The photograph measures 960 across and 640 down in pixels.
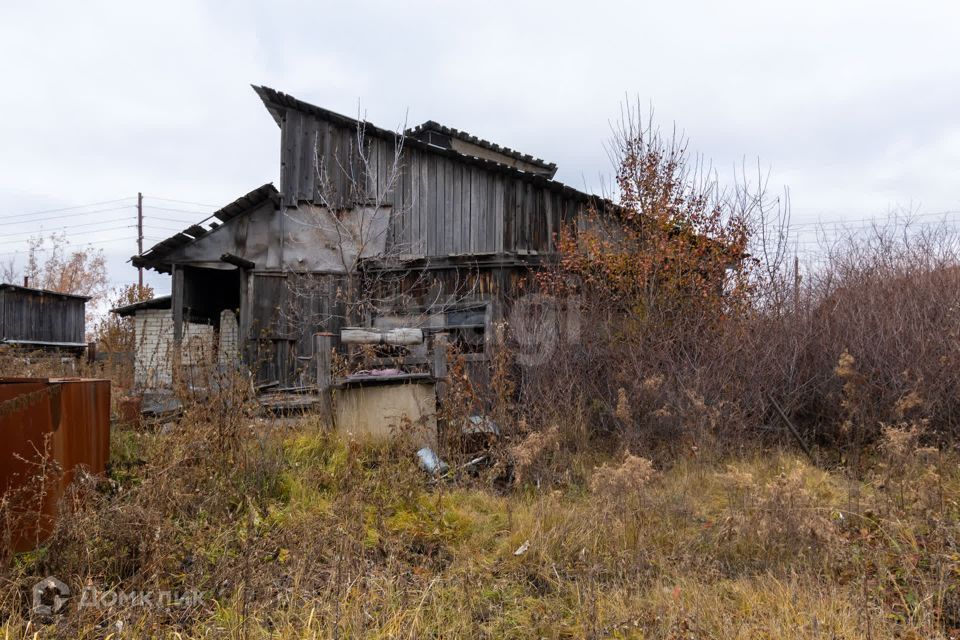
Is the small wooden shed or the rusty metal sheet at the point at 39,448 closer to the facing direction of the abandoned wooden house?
the rusty metal sheet

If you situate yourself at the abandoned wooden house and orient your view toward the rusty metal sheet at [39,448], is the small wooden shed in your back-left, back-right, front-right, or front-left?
back-right

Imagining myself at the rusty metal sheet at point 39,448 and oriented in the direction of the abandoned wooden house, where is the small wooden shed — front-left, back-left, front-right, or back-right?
front-left

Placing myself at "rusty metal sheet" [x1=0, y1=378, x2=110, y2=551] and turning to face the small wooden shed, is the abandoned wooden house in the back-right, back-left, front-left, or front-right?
front-right

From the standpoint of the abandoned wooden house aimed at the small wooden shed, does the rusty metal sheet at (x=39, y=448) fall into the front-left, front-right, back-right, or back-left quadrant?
back-left

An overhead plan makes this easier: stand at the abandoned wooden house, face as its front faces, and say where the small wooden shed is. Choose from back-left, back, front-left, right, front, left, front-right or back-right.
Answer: back-right

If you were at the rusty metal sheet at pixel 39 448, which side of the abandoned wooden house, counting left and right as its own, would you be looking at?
front

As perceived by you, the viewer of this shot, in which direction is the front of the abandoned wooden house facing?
facing the viewer

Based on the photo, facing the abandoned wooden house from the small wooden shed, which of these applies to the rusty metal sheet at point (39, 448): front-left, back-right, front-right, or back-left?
front-right

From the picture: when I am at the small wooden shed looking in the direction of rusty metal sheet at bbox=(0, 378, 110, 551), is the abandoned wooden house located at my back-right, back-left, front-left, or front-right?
front-left
